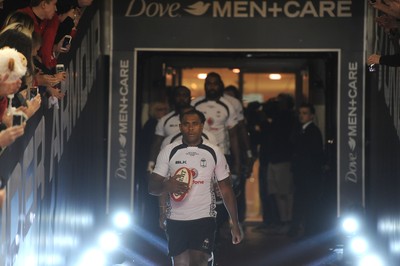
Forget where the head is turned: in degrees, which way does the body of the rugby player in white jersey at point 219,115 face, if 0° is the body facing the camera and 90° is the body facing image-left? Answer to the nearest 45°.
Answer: approximately 0°

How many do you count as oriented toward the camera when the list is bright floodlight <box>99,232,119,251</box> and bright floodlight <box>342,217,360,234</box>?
2

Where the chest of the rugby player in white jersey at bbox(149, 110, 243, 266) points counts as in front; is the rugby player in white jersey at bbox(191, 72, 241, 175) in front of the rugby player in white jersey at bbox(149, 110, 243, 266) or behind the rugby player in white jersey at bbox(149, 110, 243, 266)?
behind
